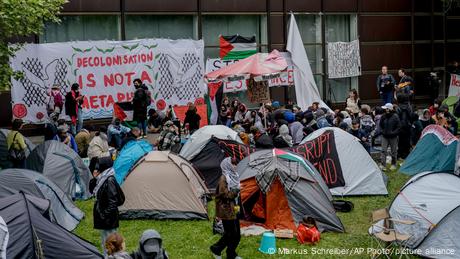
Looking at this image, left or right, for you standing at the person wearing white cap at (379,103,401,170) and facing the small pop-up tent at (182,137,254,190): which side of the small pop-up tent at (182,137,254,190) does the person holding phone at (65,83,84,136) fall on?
right

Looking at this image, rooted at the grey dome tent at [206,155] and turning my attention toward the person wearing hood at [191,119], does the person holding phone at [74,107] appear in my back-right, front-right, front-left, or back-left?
front-left

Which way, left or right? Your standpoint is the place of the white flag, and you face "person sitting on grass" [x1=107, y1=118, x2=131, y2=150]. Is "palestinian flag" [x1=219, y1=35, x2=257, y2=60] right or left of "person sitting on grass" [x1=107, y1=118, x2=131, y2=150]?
right

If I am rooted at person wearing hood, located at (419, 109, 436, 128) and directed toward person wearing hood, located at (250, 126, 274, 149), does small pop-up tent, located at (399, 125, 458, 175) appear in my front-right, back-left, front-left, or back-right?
front-left

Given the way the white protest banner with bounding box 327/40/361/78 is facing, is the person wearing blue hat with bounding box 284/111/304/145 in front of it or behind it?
in front

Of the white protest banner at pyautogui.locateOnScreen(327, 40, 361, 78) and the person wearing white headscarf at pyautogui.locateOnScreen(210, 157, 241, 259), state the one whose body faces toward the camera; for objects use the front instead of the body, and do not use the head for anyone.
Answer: the white protest banner

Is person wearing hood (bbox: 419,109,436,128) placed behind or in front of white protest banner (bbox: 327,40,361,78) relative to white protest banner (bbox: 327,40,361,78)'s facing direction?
in front
